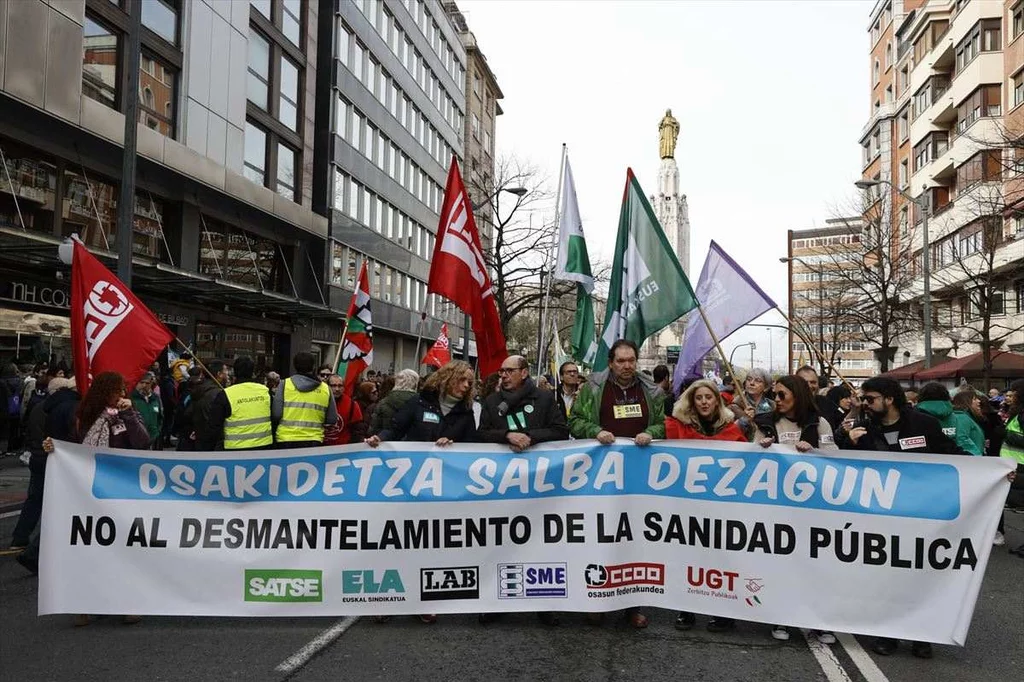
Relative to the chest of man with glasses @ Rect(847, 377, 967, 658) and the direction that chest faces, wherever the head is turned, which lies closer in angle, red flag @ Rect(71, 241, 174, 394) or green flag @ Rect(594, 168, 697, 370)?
the red flag

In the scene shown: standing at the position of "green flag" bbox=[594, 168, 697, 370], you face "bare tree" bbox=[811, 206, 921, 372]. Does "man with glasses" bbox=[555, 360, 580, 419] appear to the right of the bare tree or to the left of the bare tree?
left

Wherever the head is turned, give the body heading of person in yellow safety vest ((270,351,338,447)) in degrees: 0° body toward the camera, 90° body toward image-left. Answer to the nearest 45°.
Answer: approximately 180°

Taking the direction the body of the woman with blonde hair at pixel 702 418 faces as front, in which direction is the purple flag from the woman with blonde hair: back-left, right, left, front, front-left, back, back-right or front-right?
back

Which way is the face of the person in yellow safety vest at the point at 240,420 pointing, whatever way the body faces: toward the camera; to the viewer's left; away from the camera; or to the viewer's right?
away from the camera

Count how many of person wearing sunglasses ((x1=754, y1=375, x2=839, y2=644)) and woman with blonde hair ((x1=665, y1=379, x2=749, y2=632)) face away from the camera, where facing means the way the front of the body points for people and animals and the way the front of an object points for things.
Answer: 0

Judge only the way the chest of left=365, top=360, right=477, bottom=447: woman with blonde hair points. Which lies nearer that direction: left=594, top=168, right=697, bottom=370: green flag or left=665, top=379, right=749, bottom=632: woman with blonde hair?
the woman with blonde hair

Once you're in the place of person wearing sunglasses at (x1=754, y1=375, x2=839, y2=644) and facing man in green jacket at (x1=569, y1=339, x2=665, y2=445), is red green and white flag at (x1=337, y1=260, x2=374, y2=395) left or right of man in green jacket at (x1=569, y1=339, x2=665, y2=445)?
right

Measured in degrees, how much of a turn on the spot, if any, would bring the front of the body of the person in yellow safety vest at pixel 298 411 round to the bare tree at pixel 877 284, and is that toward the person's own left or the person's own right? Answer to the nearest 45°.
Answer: approximately 45° to the person's own right

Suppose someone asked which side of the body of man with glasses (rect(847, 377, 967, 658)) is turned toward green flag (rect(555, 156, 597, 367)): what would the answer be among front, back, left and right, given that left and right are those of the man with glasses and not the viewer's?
right

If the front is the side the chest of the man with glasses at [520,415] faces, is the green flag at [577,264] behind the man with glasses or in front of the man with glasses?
behind

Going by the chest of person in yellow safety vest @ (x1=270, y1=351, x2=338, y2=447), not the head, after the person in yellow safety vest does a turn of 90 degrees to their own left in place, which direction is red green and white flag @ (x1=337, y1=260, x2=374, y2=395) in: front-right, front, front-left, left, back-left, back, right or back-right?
right

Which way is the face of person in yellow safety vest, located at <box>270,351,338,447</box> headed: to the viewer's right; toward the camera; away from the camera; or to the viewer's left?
away from the camera

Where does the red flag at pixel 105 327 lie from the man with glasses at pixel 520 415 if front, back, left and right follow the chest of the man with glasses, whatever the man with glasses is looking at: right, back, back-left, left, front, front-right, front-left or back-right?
right
